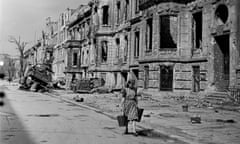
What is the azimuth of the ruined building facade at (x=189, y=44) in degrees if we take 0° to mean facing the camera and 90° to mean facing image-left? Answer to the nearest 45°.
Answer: approximately 45°

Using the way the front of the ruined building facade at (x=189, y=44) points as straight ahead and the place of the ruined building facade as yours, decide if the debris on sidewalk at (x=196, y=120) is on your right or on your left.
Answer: on your left

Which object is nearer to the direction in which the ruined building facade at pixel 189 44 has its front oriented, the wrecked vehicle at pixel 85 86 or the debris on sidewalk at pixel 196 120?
the debris on sidewalk

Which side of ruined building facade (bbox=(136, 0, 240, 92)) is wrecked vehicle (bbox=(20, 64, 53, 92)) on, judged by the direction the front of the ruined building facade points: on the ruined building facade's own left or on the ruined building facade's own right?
on the ruined building facade's own right

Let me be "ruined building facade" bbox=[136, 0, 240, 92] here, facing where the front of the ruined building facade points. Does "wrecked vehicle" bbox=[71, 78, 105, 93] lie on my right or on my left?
on my right
